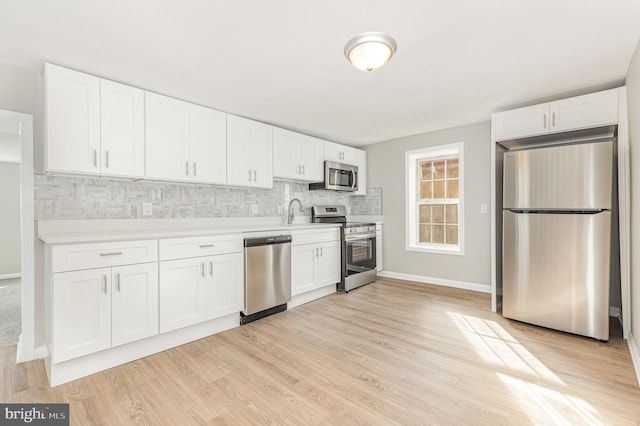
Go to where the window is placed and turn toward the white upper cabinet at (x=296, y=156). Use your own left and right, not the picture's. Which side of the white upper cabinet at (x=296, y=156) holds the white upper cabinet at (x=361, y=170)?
right

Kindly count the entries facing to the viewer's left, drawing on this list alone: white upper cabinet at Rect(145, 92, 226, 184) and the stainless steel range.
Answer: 0

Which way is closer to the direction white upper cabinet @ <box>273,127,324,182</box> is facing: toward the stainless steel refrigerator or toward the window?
the stainless steel refrigerator

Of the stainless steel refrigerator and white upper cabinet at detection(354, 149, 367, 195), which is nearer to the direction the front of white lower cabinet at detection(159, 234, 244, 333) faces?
the stainless steel refrigerator

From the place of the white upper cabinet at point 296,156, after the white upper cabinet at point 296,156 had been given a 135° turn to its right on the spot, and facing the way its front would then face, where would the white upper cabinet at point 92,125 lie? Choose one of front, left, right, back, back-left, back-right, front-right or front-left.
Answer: front-left

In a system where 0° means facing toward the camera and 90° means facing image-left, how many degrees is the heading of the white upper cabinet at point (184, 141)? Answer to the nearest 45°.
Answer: approximately 315°

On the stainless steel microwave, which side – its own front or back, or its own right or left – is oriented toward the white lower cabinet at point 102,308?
right

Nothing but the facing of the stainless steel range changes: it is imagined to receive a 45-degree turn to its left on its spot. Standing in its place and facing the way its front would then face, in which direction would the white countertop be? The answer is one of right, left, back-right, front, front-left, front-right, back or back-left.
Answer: back-right

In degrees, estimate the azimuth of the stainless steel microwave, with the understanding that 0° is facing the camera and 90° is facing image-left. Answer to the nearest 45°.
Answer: approximately 315°

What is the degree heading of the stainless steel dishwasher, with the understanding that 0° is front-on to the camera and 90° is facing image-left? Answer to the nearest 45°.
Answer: approximately 315°

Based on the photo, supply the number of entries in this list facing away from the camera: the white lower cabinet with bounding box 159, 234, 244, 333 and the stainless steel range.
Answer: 0
